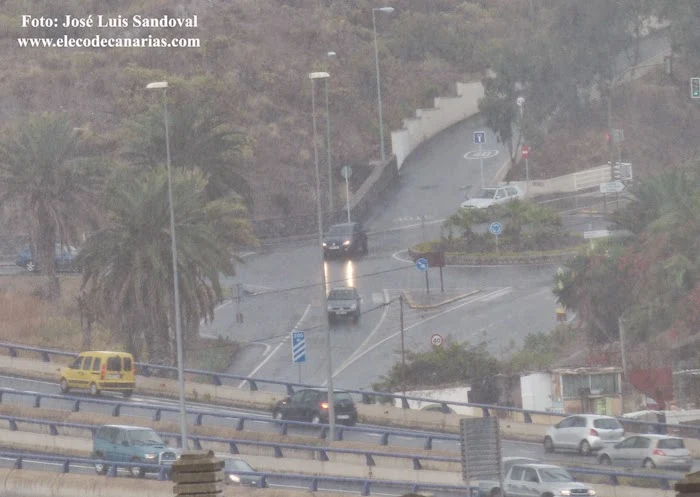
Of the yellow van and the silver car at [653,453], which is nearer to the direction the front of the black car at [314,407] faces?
the yellow van

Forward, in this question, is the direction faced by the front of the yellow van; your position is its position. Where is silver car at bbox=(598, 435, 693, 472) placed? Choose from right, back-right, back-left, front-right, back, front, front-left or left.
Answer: back

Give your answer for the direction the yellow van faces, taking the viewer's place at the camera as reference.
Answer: facing away from the viewer and to the left of the viewer

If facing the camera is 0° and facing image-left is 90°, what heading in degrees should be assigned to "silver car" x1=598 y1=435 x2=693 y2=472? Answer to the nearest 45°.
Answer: approximately 135°

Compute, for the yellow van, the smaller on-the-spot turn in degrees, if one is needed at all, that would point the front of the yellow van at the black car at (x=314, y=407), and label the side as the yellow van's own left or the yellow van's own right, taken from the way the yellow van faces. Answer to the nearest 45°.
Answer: approximately 180°

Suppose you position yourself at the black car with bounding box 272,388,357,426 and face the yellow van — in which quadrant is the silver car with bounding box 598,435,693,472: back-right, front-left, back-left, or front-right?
back-left

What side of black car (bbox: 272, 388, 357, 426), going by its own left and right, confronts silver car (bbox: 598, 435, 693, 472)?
back

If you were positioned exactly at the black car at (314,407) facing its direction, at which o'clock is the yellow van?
The yellow van is roughly at 11 o'clock from the black car.
